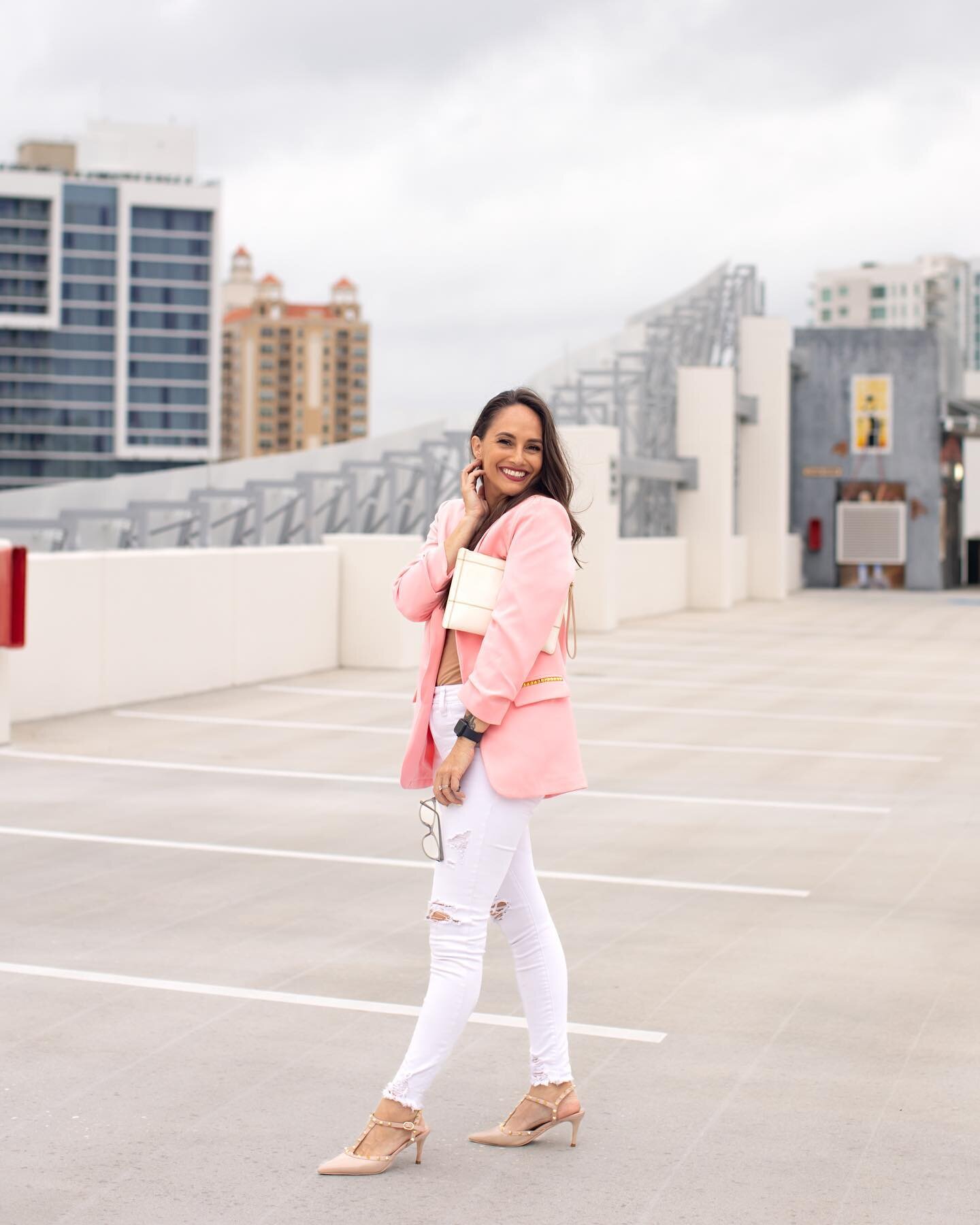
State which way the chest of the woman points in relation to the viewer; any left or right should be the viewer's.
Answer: facing the viewer and to the left of the viewer

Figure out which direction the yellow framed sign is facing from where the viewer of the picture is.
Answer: facing the viewer

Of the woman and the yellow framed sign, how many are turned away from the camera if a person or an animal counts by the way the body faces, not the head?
0

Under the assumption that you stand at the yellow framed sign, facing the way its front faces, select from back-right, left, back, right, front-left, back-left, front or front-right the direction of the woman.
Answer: front

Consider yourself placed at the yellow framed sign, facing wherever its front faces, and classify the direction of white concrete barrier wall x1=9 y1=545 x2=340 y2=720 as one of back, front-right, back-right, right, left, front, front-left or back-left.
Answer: front

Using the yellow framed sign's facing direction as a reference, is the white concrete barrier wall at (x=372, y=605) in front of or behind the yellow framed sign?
in front
